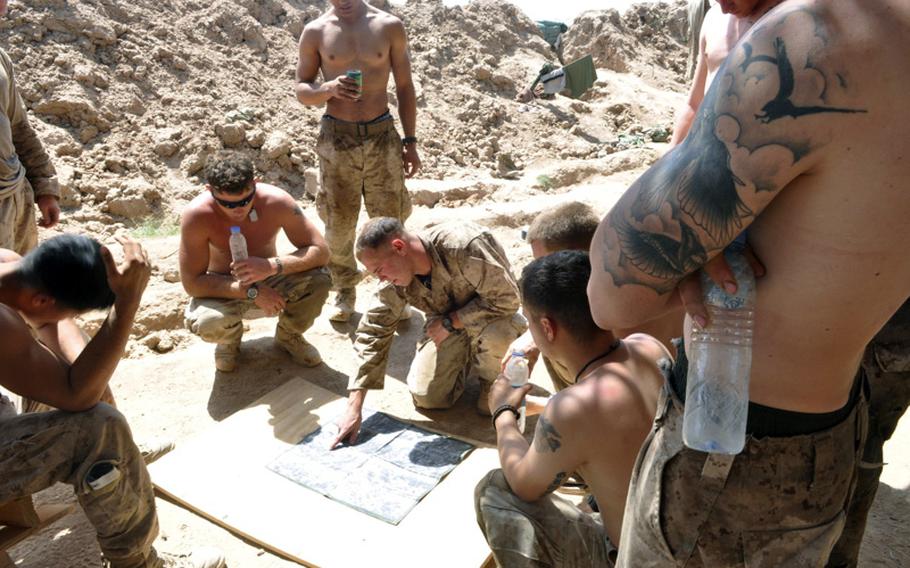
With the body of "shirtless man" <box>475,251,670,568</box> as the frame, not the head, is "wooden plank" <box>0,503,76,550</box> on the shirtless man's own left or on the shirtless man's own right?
on the shirtless man's own left

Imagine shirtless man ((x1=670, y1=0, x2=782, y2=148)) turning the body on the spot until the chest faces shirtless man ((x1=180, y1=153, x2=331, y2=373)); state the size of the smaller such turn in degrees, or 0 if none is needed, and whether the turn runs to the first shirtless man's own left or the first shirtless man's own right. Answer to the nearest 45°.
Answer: approximately 45° to the first shirtless man's own right

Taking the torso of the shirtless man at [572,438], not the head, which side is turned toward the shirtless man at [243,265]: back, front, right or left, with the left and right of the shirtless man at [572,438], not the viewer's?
front

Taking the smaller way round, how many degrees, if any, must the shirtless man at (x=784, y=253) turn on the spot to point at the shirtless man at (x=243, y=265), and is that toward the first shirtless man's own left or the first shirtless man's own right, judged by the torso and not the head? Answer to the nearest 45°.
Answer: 0° — they already face them

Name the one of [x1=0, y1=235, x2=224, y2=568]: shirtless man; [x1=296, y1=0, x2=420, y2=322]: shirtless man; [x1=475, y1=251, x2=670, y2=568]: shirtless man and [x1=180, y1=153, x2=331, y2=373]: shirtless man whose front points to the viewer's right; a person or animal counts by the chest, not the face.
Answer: [x1=0, y1=235, x2=224, y2=568]: shirtless man

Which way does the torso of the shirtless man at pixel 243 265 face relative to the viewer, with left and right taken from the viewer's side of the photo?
facing the viewer

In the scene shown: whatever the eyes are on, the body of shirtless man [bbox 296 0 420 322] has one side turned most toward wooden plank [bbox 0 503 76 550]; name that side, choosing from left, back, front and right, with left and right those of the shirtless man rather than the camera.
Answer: front

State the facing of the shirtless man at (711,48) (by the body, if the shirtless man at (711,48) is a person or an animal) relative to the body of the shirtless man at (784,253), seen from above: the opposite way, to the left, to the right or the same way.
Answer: to the left

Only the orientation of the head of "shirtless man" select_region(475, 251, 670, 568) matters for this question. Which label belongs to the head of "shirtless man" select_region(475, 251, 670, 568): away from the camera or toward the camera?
away from the camera

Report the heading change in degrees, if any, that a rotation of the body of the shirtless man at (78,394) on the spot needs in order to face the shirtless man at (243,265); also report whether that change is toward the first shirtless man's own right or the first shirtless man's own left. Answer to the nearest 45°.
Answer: approximately 45° to the first shirtless man's own left
